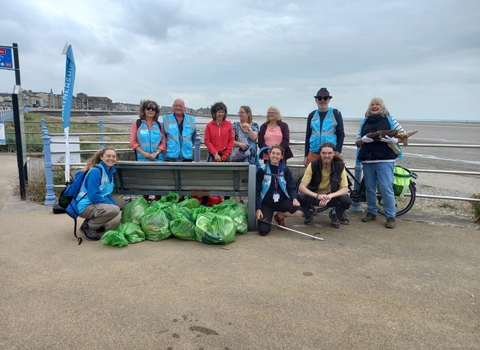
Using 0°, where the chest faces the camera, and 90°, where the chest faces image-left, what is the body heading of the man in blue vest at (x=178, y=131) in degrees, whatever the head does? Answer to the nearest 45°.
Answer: approximately 0°

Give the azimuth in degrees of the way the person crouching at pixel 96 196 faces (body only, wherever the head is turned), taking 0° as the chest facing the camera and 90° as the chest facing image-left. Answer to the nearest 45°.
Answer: approximately 315°

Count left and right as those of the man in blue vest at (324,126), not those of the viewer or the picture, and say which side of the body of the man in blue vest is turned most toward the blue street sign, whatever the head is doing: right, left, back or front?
right
